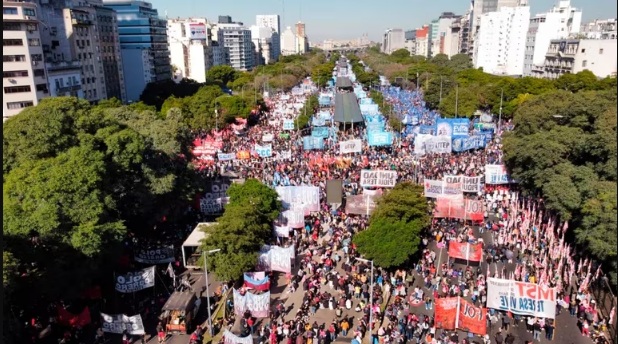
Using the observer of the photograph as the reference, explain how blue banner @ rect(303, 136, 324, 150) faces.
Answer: facing the viewer

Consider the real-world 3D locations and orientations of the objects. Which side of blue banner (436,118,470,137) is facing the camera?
front

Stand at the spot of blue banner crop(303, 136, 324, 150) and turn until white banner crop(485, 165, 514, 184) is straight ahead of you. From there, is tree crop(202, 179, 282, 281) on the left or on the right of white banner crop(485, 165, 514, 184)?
right

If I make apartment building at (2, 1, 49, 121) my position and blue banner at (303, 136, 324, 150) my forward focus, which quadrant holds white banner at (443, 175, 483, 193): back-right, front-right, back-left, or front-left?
front-right

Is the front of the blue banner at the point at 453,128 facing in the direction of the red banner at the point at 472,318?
yes

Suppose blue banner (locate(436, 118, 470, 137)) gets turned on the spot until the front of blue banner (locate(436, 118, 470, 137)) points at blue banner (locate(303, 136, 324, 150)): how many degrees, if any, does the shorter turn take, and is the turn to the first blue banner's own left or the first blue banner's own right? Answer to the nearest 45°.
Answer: approximately 90° to the first blue banner's own right

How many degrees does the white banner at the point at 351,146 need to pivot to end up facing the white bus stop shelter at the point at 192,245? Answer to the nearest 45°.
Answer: approximately 45° to its right

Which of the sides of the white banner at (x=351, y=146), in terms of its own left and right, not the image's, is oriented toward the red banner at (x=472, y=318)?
front

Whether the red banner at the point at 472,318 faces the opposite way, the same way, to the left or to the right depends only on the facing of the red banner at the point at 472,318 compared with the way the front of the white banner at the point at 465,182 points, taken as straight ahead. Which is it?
the same way

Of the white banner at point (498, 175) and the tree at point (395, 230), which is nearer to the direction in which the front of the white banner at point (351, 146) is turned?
the tree
